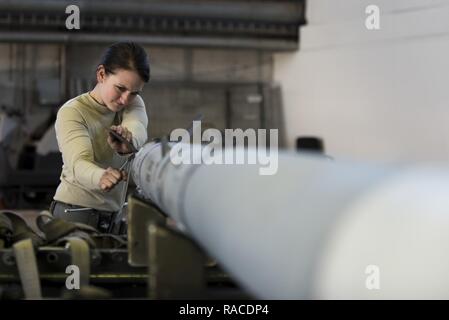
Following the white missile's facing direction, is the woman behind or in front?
behind

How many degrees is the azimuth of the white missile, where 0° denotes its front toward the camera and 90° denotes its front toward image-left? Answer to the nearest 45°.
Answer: approximately 315°
